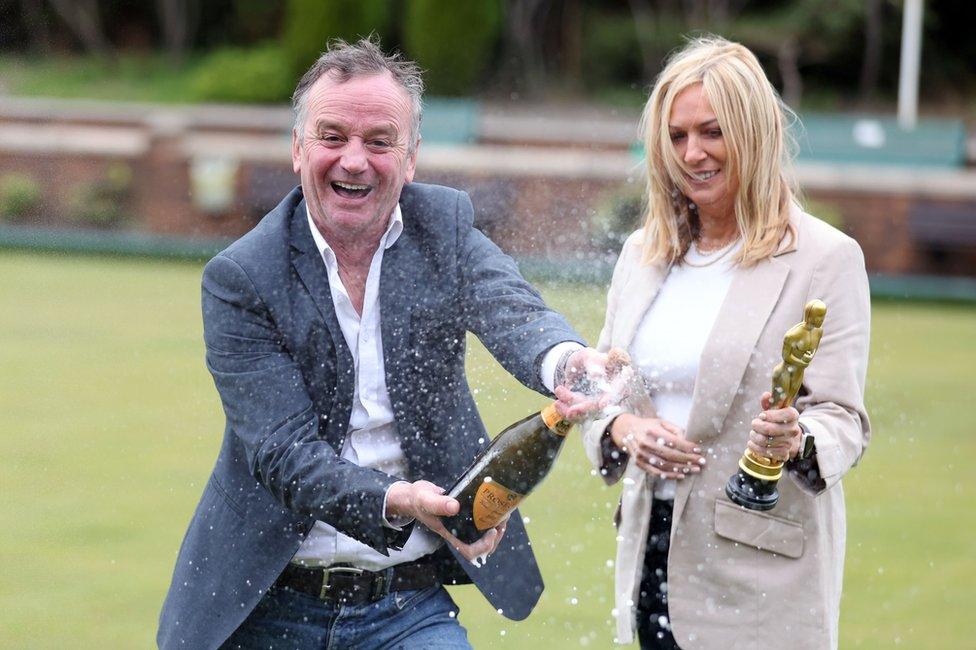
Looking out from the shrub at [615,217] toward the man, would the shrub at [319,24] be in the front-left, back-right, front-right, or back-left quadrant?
back-right

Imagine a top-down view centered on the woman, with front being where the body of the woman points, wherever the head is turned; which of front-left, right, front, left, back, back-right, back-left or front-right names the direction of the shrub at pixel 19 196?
right

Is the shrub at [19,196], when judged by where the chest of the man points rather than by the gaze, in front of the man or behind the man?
behind

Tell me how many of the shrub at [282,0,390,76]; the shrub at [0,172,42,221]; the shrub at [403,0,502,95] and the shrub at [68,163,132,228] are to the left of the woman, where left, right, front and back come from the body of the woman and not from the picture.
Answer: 0

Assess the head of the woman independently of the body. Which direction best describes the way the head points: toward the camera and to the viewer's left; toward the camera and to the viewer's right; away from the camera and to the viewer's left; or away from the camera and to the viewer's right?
toward the camera and to the viewer's left

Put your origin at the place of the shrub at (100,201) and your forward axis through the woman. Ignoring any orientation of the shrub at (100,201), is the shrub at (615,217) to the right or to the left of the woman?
left

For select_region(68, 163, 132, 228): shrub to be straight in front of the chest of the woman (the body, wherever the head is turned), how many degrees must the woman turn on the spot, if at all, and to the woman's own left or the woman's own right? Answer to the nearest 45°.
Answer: approximately 90° to the woman's own right

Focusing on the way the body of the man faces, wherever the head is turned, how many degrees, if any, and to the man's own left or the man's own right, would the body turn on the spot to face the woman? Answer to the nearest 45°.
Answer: approximately 90° to the man's own left

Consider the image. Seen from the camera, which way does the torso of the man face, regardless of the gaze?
toward the camera

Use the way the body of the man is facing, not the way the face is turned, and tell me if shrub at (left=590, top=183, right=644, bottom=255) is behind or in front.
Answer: behind

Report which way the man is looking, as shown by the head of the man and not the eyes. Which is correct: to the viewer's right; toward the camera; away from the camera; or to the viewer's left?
toward the camera

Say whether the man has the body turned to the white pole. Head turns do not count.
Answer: no

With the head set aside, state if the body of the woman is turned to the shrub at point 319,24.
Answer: no

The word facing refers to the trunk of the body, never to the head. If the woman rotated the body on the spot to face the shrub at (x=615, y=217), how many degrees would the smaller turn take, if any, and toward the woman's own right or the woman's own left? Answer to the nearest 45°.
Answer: approximately 135° to the woman's own right

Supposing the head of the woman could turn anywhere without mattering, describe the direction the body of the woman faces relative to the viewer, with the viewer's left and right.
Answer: facing the viewer and to the left of the viewer

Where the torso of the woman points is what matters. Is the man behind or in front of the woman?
in front

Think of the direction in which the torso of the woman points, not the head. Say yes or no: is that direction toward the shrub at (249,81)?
no
